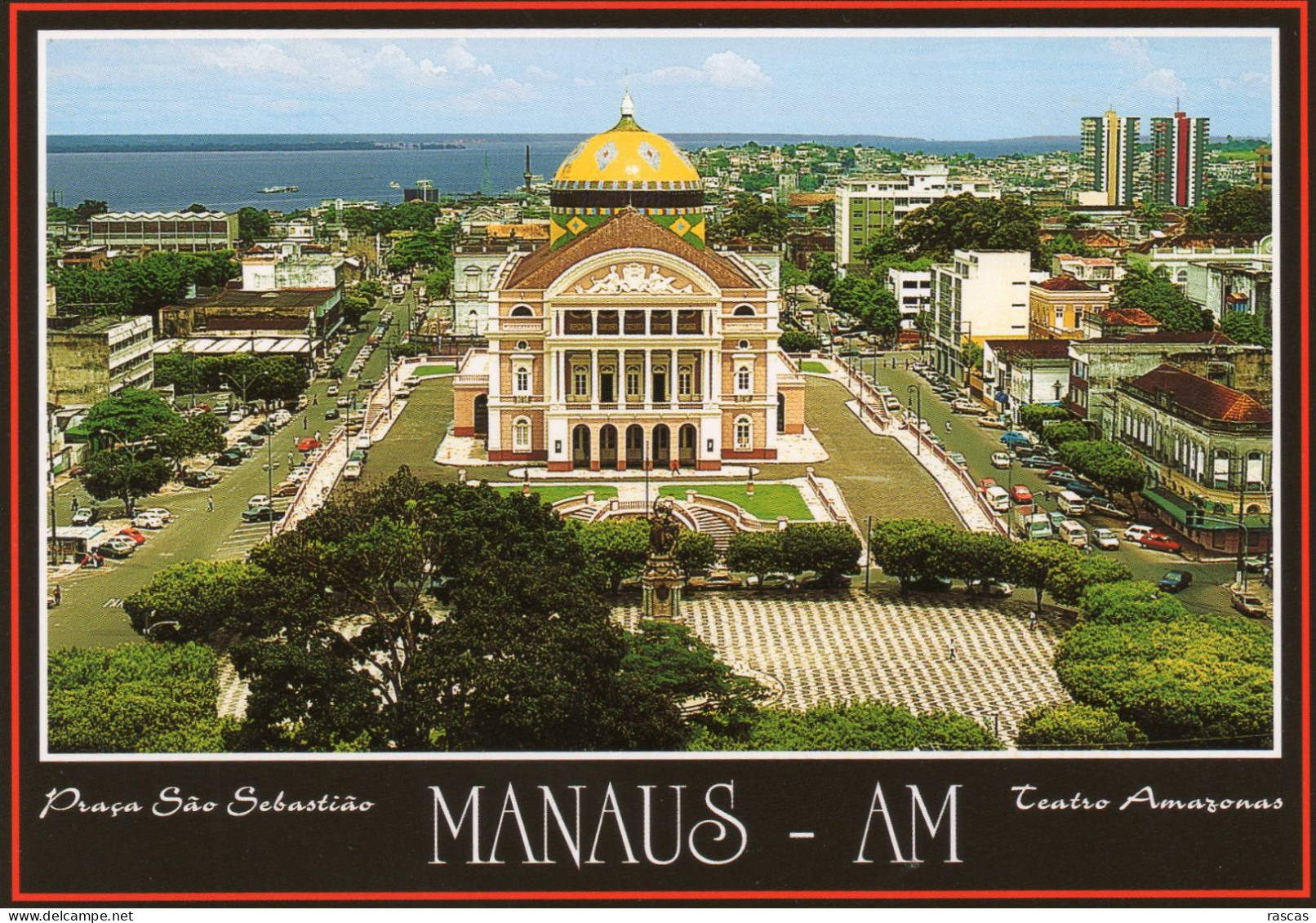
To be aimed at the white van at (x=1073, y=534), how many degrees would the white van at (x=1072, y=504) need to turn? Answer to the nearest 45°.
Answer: approximately 45° to its right

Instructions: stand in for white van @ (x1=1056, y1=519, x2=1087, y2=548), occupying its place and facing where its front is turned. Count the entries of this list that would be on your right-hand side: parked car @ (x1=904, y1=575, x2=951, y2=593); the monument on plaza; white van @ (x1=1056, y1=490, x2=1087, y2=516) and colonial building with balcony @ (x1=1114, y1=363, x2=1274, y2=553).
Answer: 2

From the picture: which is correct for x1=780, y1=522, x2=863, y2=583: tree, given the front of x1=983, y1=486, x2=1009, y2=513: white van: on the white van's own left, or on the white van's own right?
on the white van's own right

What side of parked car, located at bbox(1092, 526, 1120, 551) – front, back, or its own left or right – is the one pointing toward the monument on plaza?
right

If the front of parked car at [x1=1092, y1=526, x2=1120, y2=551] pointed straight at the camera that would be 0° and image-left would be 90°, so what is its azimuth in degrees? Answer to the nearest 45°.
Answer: approximately 315°

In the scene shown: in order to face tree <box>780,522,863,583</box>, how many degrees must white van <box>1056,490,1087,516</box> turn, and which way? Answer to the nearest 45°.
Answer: approximately 90° to its right

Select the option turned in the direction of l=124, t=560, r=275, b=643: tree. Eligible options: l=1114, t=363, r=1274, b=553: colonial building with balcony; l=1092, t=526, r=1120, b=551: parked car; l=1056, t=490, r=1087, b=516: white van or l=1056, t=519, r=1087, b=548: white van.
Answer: the colonial building with balcony

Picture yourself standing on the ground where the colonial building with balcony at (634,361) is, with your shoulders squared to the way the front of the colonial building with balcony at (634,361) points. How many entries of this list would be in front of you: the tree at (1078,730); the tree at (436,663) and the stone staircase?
3
